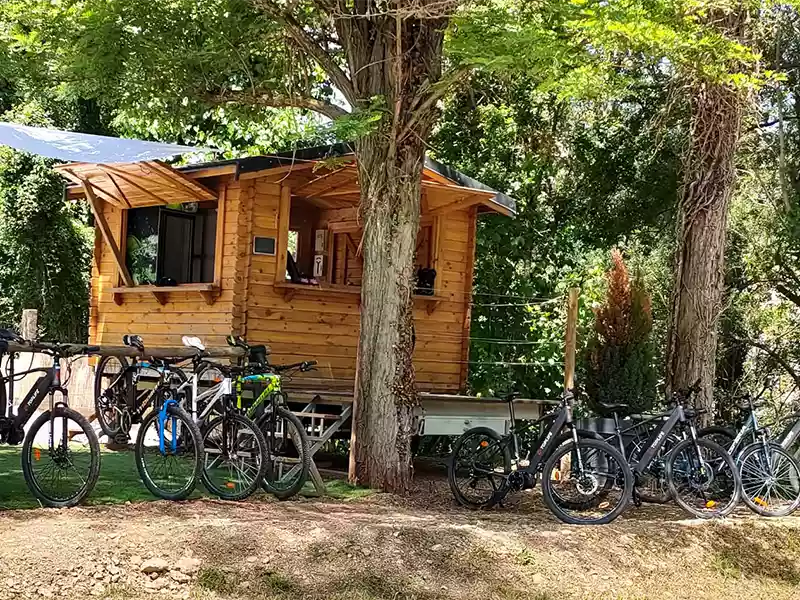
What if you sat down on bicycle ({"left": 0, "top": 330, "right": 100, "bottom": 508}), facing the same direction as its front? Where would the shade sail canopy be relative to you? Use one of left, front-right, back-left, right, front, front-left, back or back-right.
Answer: back-left

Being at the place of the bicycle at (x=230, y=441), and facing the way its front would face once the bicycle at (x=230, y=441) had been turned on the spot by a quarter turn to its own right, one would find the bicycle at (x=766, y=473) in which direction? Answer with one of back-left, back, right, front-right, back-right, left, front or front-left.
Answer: back-left

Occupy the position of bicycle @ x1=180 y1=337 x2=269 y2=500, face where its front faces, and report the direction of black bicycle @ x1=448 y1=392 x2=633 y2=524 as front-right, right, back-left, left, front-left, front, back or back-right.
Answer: front-left

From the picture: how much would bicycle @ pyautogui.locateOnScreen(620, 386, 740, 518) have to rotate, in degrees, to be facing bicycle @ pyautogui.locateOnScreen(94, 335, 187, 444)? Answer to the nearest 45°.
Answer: approximately 135° to its right

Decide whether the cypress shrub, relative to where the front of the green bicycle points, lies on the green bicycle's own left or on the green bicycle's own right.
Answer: on the green bicycle's own left

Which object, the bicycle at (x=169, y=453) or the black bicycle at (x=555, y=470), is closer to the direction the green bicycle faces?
the black bicycle

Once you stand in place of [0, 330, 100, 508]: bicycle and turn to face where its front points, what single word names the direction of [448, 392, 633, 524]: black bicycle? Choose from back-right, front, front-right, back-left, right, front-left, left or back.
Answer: front-left

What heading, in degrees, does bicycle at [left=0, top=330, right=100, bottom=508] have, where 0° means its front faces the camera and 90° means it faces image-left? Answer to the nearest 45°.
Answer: approximately 315°

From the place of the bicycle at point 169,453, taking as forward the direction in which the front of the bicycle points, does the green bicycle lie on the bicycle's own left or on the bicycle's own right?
on the bicycle's own left

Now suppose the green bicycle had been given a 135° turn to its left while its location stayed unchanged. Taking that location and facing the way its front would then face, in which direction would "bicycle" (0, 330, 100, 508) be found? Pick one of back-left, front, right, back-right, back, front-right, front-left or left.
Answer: back-left
